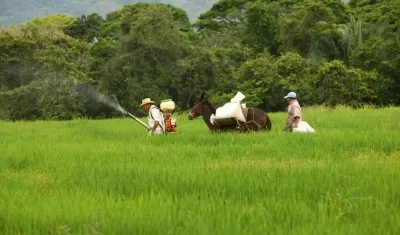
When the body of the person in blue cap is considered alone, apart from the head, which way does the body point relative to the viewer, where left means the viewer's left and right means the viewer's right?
facing to the left of the viewer

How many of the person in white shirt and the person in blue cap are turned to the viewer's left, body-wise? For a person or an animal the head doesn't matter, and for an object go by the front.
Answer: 2

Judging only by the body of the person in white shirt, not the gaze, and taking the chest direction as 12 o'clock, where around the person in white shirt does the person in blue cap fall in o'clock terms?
The person in blue cap is roughly at 6 o'clock from the person in white shirt.

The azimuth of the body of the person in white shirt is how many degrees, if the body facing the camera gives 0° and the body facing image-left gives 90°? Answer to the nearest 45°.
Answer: approximately 90°

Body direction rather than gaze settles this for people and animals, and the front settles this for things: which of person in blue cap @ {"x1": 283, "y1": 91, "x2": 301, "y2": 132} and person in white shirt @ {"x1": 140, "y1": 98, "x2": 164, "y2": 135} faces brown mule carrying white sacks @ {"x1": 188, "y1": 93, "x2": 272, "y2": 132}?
the person in blue cap

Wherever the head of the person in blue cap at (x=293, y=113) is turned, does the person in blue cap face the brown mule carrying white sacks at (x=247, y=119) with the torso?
yes

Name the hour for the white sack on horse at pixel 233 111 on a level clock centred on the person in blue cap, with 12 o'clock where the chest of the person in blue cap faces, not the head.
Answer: The white sack on horse is roughly at 11 o'clock from the person in blue cap.

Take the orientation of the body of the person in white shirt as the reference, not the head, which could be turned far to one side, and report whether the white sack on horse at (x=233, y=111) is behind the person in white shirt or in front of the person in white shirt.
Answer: behind

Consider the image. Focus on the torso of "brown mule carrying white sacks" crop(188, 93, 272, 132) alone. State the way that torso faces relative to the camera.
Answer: to the viewer's left

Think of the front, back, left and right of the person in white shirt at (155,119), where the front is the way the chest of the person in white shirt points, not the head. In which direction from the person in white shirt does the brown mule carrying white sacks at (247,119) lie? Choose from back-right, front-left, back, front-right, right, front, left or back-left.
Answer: back

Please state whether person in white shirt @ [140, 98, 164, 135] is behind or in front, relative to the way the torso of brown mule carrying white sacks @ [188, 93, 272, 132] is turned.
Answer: in front

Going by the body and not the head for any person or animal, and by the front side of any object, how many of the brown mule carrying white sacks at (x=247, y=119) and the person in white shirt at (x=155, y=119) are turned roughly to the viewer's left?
2
